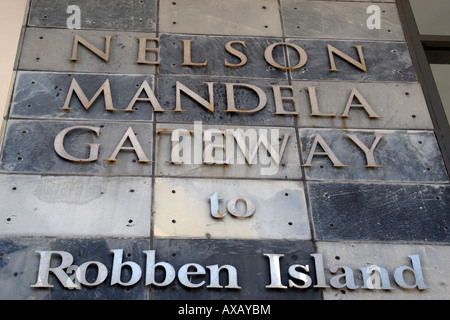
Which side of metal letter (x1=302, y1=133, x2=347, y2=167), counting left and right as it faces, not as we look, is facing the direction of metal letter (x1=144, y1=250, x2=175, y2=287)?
right

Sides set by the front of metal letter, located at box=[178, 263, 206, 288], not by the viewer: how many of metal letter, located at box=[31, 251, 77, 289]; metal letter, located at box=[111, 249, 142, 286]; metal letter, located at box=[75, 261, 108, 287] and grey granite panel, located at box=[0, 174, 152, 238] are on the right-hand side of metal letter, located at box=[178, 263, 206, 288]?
4

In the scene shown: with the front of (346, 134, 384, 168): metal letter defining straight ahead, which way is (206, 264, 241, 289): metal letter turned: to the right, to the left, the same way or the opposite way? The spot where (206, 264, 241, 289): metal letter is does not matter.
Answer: the same way

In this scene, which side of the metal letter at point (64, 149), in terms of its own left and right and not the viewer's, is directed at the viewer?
front

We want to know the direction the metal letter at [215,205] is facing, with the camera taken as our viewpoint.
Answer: facing the viewer

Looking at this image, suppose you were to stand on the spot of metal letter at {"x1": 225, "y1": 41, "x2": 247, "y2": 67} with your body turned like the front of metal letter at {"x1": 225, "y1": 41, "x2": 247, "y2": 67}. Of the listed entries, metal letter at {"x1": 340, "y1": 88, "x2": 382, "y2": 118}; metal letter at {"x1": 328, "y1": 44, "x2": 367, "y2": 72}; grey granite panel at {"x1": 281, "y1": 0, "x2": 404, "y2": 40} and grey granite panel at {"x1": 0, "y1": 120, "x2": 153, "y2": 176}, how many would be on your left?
3

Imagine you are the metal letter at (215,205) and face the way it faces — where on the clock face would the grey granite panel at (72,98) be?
The grey granite panel is roughly at 3 o'clock from the metal letter.

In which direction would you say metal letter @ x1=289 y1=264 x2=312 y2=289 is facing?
toward the camera

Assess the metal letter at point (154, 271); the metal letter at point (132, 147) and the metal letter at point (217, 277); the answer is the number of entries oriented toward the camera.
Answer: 3

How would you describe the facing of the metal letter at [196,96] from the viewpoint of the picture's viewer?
facing the viewer

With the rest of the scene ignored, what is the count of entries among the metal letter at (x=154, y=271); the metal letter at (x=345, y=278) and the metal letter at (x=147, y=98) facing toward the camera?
3

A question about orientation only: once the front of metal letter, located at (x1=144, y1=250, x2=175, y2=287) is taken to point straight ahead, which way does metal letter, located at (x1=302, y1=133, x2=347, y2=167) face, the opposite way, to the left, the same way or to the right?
the same way

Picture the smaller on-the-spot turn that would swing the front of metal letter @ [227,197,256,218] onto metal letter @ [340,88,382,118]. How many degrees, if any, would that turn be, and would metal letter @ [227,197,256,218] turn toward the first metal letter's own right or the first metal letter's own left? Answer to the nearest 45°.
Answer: approximately 90° to the first metal letter's own left
